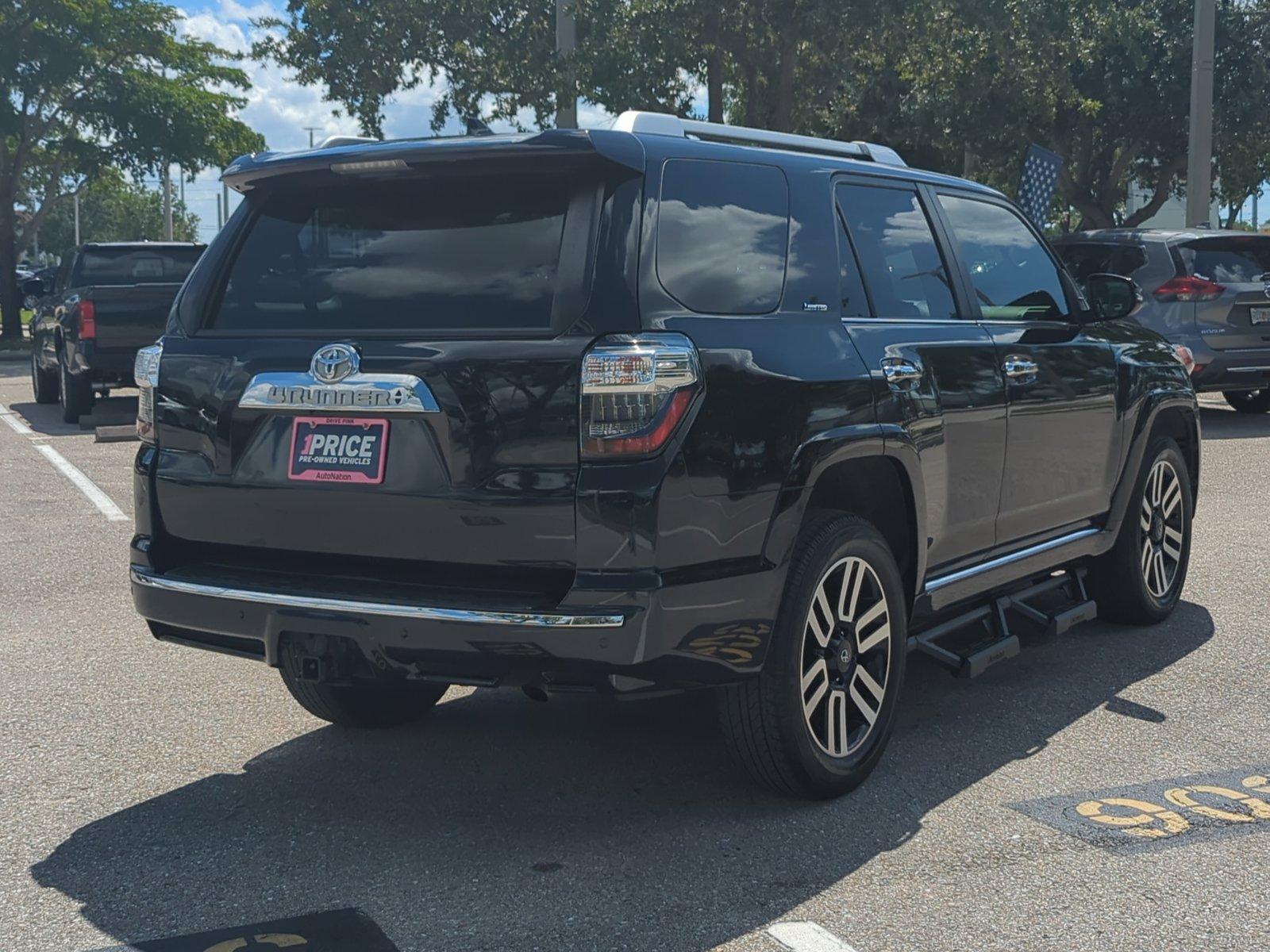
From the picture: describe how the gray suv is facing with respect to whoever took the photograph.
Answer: facing away from the viewer and to the left of the viewer

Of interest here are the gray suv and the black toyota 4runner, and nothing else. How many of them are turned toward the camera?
0

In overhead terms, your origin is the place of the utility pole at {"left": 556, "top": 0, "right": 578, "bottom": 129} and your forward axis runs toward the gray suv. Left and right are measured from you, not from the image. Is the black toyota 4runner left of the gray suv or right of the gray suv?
right

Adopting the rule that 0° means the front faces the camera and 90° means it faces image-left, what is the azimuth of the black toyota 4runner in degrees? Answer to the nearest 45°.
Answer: approximately 225°

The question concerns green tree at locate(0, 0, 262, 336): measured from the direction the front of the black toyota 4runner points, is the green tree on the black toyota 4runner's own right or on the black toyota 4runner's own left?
on the black toyota 4runner's own left

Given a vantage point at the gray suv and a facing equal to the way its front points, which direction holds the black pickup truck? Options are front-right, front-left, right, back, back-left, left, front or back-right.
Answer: front-left

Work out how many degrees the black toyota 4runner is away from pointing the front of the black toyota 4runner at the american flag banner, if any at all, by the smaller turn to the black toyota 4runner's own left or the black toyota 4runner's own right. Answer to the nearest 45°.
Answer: approximately 45° to the black toyota 4runner's own left

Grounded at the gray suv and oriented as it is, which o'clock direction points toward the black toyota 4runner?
The black toyota 4runner is roughly at 8 o'clock from the gray suv.

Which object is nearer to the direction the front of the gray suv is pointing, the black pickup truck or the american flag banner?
the american flag banner

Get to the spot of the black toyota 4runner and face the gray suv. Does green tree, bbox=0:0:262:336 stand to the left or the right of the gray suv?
left

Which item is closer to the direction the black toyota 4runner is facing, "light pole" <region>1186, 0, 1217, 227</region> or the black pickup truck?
the light pole
